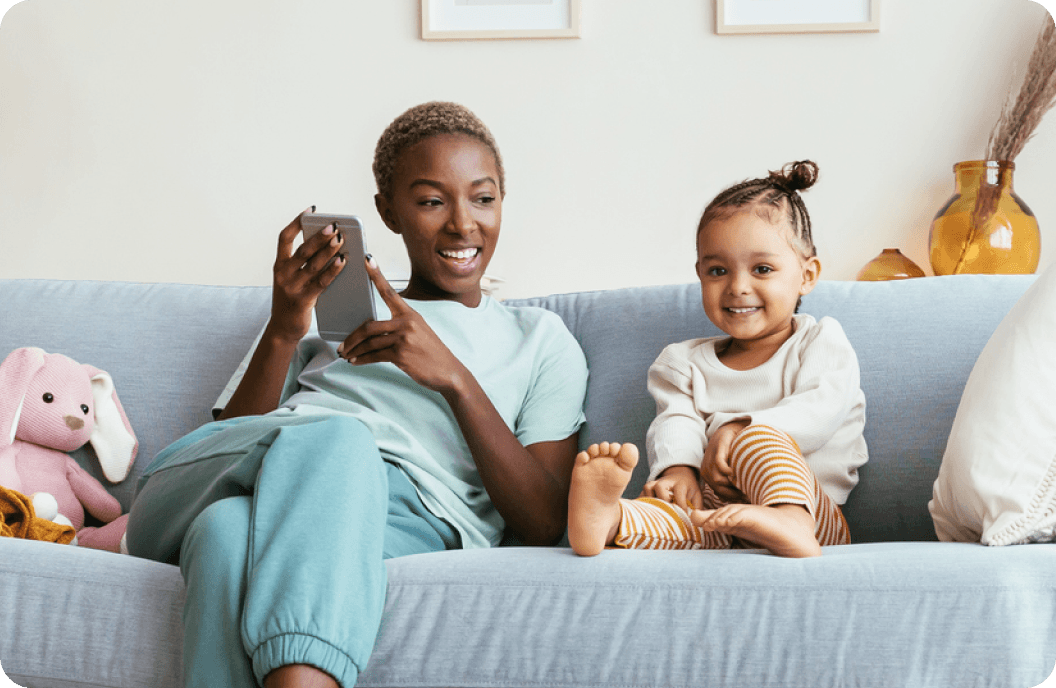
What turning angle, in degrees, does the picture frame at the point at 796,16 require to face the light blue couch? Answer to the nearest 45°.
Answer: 0° — it already faces it

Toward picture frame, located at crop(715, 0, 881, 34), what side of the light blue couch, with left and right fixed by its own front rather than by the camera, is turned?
back

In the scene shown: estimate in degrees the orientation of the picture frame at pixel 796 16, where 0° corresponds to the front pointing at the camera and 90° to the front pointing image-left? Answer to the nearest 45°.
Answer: approximately 0°

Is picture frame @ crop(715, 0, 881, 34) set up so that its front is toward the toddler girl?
yes

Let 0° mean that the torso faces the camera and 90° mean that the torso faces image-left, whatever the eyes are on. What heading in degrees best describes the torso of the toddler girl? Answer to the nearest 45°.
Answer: approximately 45°
